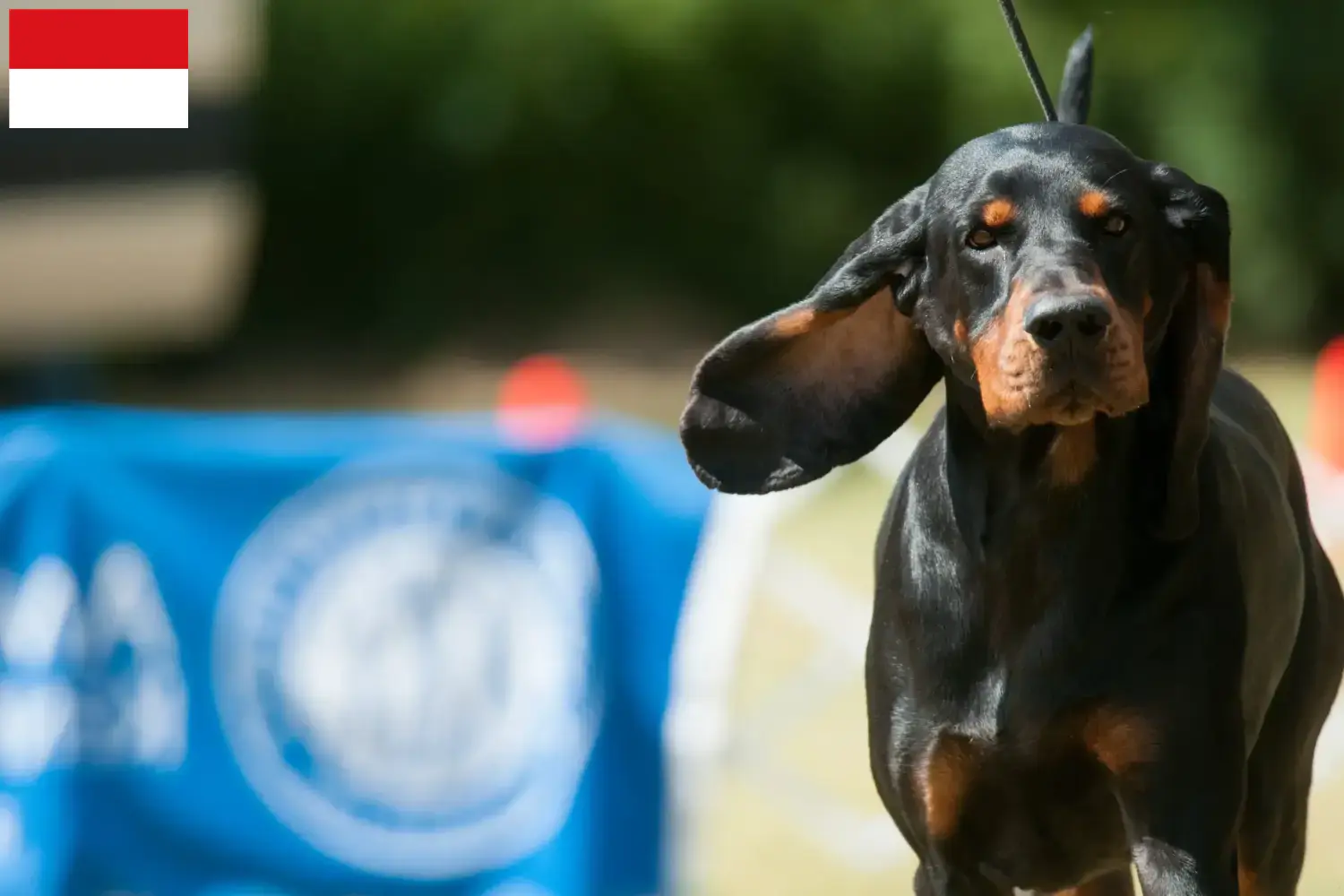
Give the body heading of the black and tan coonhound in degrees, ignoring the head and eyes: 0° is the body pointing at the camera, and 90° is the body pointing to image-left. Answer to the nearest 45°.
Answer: approximately 0°

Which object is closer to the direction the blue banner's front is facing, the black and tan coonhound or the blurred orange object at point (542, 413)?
the black and tan coonhound

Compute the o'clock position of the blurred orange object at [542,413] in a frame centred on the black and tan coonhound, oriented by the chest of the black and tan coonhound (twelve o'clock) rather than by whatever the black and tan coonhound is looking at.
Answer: The blurred orange object is roughly at 5 o'clock from the black and tan coonhound.

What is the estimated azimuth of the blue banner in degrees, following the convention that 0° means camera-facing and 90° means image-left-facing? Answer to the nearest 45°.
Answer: approximately 0°

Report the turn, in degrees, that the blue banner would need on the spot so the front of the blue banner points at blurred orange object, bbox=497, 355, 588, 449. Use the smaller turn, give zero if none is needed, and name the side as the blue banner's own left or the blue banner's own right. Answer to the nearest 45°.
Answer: approximately 135° to the blue banner's own left

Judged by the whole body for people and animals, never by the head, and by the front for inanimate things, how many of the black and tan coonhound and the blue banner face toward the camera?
2
